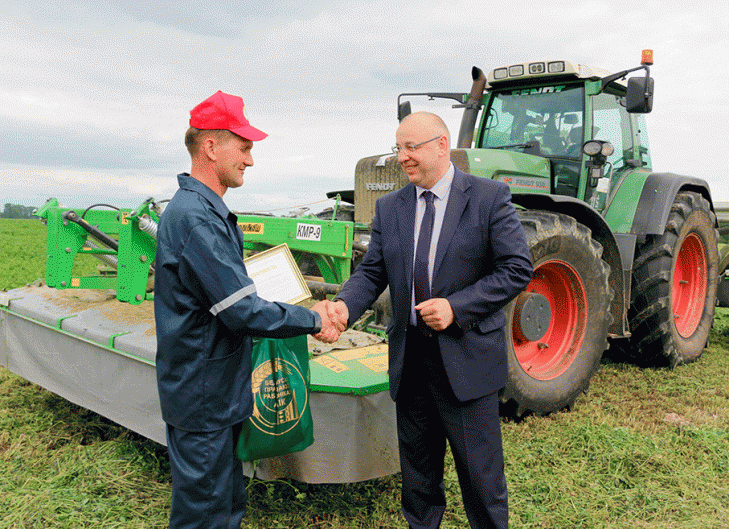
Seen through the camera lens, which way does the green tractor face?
facing the viewer and to the left of the viewer

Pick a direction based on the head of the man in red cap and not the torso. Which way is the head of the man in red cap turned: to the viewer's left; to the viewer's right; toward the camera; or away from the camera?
to the viewer's right

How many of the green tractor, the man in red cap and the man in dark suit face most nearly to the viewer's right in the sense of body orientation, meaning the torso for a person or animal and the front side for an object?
1

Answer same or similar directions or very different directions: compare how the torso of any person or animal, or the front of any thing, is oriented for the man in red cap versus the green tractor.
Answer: very different directions

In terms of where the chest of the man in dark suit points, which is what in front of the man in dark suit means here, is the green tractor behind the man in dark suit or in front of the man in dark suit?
behind

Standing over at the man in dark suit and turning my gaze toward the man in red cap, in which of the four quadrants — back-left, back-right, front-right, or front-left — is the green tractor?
back-right

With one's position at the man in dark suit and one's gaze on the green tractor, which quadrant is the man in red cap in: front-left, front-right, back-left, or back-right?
back-left

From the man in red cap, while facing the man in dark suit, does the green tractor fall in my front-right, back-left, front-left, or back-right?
front-left

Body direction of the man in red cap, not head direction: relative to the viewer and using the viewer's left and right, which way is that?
facing to the right of the viewer

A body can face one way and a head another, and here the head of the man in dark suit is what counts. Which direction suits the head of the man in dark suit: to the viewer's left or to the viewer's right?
to the viewer's left

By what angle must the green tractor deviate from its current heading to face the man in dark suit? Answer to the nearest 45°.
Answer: approximately 45° to its left

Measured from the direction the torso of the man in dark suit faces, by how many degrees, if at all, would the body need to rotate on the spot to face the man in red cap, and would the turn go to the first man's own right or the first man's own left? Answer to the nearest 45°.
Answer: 0° — they already face them

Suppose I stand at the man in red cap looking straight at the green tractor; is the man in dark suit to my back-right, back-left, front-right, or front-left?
front-right

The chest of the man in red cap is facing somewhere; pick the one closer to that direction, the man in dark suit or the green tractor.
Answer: the man in dark suit

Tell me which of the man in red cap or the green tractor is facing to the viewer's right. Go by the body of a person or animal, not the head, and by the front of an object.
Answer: the man in red cap

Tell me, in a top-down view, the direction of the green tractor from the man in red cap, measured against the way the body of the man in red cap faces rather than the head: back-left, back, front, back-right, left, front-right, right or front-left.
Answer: front-left

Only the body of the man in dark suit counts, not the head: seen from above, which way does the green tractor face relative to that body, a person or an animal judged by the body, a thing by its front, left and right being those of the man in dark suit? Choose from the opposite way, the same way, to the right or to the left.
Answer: the same way
